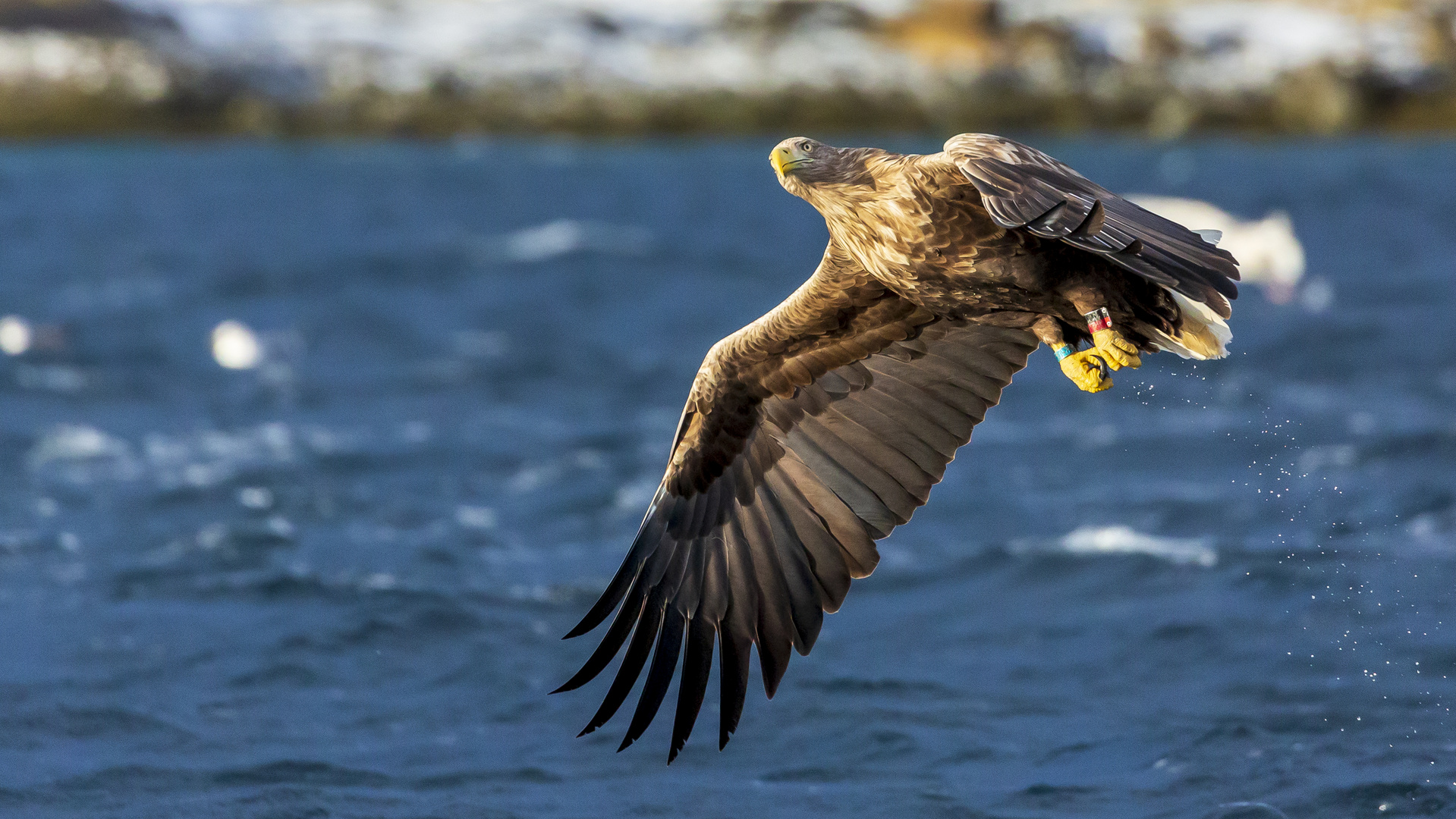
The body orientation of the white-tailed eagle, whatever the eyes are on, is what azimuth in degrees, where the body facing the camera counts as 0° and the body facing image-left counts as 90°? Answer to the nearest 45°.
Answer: approximately 45°
